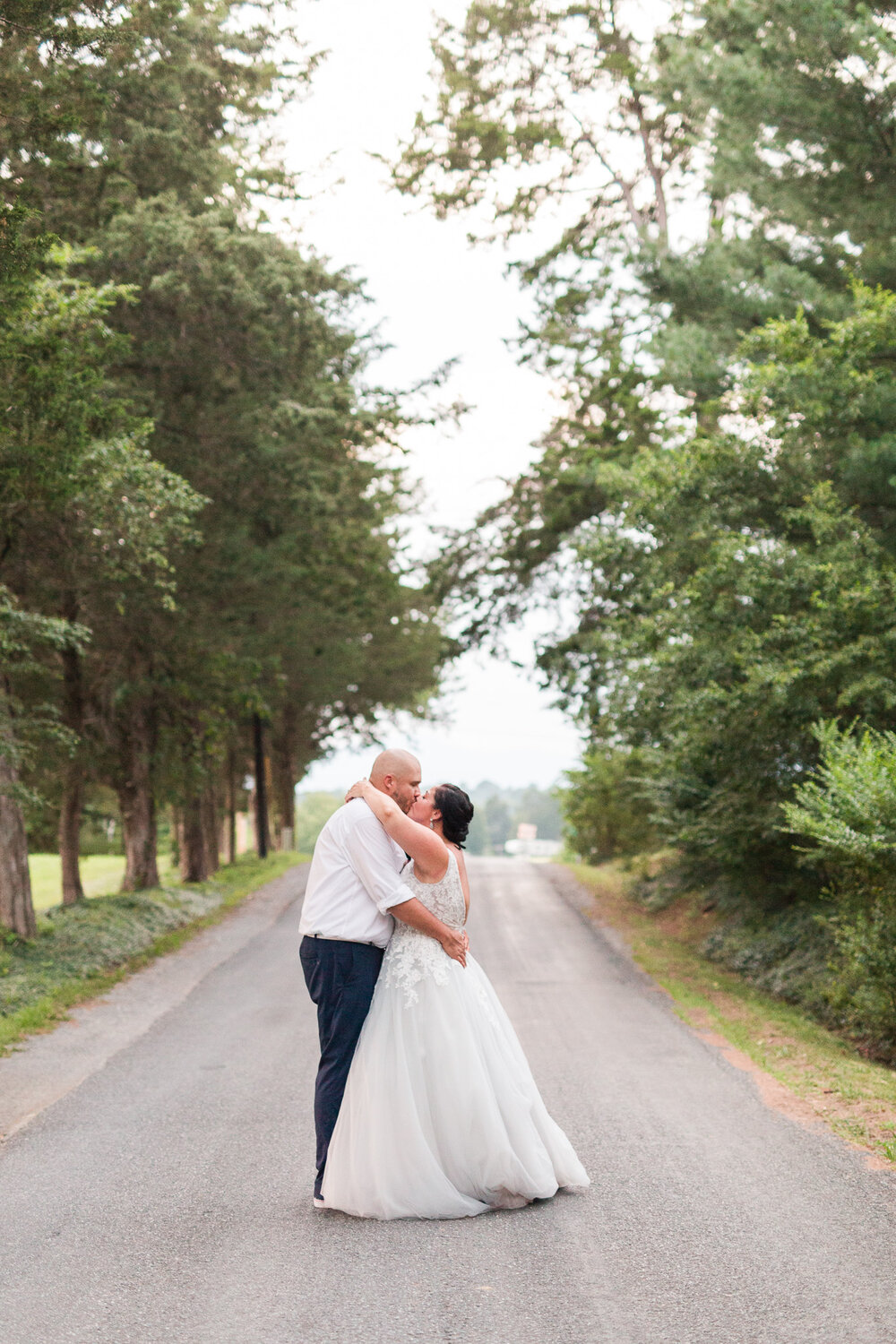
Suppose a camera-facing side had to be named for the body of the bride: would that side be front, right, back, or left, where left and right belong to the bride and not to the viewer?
left

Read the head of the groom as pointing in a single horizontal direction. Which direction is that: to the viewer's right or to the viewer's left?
to the viewer's right

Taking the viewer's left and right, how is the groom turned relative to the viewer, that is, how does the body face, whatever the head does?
facing to the right of the viewer

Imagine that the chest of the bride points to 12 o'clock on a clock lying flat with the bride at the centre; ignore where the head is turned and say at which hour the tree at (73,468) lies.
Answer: The tree is roughly at 2 o'clock from the bride.

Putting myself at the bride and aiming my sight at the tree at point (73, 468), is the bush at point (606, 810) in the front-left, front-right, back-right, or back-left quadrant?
front-right

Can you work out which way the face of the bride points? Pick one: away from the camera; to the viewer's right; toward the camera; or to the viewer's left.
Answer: to the viewer's left

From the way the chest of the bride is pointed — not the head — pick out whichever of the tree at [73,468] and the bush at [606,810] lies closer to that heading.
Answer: the tree

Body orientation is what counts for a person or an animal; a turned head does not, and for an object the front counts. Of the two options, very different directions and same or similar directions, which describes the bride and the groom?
very different directions

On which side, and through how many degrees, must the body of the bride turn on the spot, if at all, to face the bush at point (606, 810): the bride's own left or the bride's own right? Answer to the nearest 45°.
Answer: approximately 90° to the bride's own right
